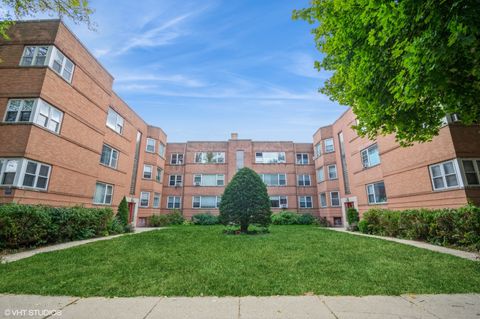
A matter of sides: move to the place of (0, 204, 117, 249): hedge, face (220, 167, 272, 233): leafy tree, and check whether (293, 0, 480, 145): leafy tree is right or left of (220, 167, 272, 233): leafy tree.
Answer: right

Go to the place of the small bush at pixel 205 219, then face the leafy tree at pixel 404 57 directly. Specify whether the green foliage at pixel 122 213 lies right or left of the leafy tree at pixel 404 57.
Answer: right

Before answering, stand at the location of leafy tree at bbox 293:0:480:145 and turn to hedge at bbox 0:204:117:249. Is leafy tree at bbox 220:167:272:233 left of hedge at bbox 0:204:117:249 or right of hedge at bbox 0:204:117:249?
right

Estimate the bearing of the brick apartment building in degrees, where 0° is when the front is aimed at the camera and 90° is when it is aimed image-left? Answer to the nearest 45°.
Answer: approximately 0°

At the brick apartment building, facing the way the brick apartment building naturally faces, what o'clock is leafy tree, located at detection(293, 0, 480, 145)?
The leafy tree is roughly at 10 o'clock from the brick apartment building.
